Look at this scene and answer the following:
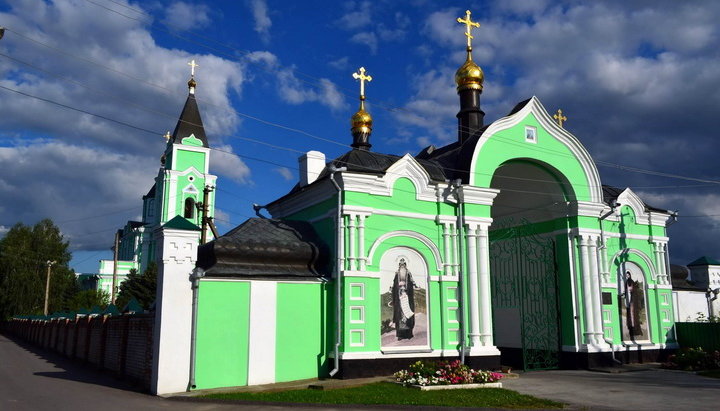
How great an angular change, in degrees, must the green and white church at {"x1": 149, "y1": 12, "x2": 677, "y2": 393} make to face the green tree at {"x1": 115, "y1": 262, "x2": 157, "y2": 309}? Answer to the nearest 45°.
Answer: approximately 180°

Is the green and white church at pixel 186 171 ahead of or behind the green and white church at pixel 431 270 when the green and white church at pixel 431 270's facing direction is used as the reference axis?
behind

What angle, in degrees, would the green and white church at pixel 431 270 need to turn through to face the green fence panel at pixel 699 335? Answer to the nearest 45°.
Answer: approximately 90° to its left

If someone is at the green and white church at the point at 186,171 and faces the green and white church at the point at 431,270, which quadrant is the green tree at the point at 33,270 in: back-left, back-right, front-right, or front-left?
back-right

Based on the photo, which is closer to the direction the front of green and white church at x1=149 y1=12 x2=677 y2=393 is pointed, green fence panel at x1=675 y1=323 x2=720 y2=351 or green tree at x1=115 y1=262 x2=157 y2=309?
the green fence panel

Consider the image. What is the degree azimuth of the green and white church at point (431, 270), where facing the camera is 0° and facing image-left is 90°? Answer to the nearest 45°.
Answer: approximately 315°

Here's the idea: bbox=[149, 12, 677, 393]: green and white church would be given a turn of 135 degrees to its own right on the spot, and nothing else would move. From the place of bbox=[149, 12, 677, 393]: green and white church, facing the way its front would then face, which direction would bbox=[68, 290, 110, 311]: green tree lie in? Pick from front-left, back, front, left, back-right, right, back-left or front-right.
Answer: front-right

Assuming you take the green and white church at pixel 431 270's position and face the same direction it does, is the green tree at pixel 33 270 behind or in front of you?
behind
